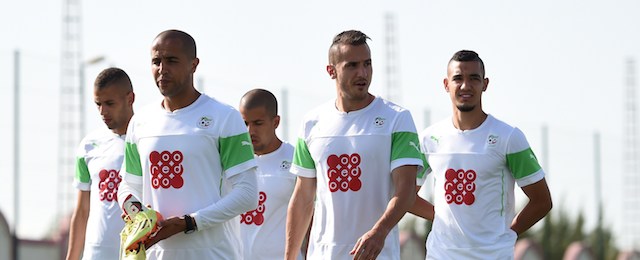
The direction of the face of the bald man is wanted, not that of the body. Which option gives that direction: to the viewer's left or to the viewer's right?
to the viewer's left

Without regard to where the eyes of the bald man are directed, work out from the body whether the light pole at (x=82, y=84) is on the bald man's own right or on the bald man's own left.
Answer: on the bald man's own right

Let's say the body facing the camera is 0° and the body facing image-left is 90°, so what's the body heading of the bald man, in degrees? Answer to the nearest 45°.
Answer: approximately 45°

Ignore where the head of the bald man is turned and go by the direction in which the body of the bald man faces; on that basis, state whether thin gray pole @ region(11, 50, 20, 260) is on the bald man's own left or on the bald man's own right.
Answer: on the bald man's own right
